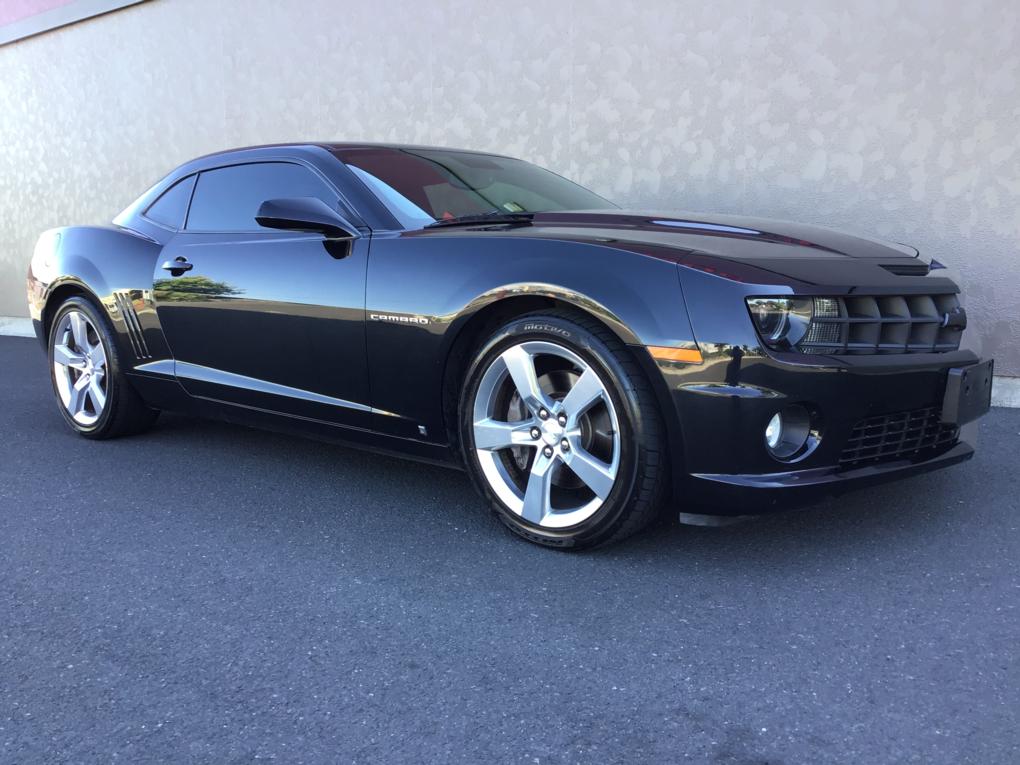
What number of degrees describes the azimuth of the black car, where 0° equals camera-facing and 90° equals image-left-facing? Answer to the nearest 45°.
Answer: approximately 315°
